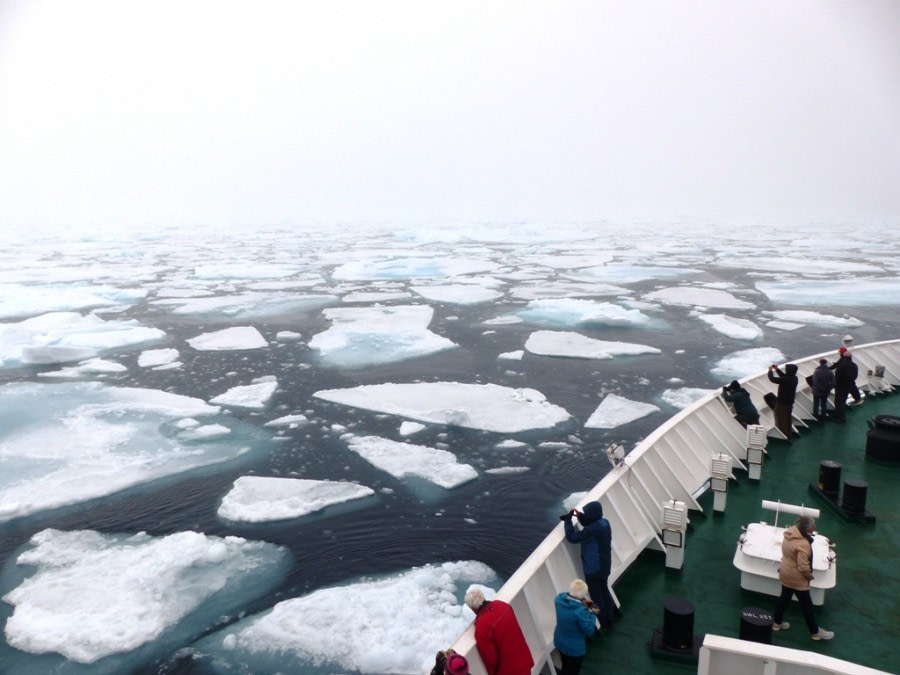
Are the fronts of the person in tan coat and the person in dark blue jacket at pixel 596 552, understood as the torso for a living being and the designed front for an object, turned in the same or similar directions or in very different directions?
very different directions

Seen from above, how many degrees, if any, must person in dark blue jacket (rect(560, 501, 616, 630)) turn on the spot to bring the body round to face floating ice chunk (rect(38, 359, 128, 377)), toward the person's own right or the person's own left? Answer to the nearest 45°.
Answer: approximately 45° to the person's own right

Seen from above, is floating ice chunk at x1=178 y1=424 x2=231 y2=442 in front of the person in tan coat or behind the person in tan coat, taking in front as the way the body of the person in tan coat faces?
behind

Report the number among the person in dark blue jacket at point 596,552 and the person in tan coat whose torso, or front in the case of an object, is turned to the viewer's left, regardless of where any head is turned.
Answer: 1

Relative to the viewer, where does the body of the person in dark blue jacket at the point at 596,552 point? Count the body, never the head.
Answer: to the viewer's left
